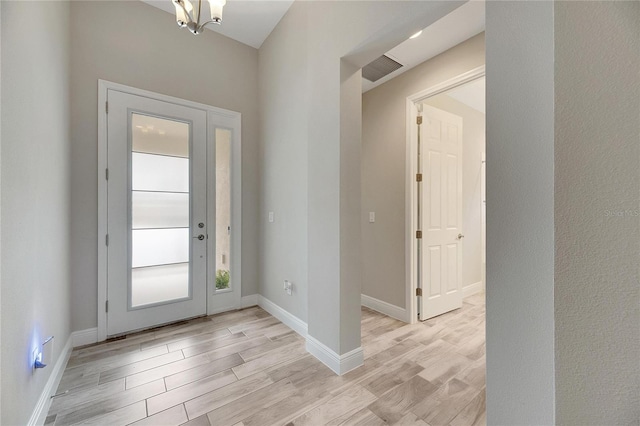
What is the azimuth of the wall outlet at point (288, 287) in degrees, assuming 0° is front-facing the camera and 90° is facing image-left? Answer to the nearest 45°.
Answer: approximately 45°

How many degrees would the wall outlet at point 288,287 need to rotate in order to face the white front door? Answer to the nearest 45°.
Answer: approximately 45° to its right

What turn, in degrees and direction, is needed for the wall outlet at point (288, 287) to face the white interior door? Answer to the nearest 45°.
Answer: approximately 135° to its left
